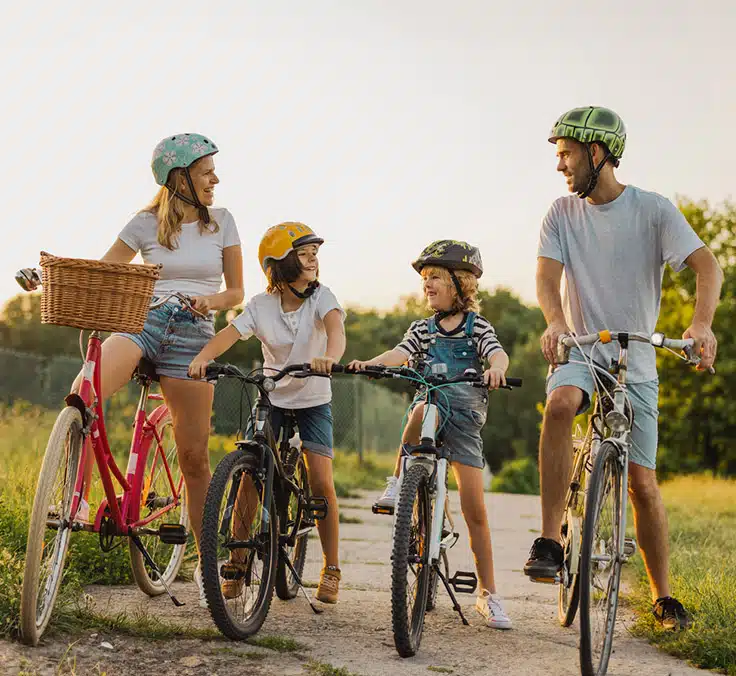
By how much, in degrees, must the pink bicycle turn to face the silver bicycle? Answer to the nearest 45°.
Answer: approximately 135° to its left

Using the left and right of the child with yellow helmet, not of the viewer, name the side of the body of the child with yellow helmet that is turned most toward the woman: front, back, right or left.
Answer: right

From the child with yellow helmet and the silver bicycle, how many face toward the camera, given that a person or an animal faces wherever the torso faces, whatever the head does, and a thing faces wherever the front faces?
2

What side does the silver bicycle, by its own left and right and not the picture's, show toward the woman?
right

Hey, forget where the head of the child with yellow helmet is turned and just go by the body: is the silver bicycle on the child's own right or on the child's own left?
on the child's own left

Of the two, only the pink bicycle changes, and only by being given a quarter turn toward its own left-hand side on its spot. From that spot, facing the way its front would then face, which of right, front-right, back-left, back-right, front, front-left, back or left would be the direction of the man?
front-left

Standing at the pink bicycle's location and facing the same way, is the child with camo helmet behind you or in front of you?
behind

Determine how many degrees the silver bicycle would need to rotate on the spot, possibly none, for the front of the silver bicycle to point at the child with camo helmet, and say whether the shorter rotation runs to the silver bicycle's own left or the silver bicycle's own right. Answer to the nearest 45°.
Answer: approximately 135° to the silver bicycle's own right

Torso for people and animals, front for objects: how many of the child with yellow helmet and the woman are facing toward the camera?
2
